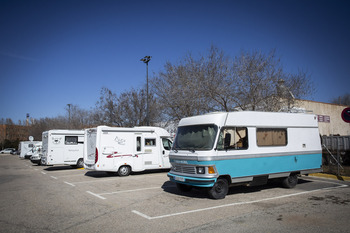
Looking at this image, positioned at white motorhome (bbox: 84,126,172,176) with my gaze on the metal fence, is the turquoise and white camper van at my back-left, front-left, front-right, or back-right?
front-right

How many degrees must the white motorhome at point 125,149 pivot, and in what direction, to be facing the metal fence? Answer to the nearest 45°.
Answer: approximately 45° to its right

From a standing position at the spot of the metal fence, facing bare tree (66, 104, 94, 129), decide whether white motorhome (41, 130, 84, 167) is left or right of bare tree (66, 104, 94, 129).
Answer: left

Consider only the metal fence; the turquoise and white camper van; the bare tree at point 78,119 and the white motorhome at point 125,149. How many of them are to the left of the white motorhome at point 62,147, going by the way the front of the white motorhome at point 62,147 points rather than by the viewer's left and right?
1

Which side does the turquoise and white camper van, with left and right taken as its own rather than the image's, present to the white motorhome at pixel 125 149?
right

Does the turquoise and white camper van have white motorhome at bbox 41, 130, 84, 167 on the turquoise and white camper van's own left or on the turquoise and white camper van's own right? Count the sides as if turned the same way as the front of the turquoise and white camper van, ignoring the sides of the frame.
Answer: on the turquoise and white camper van's own right

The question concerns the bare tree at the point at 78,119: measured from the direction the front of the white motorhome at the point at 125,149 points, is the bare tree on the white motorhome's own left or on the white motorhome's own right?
on the white motorhome's own left

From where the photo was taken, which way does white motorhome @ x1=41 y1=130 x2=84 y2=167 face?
to the viewer's right

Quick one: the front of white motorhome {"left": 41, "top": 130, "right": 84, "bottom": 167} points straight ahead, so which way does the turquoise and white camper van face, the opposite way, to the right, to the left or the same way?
the opposite way

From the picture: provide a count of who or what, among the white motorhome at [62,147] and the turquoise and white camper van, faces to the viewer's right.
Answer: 1

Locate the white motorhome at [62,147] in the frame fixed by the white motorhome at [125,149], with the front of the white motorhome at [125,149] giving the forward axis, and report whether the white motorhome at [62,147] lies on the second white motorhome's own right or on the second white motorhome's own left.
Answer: on the second white motorhome's own left

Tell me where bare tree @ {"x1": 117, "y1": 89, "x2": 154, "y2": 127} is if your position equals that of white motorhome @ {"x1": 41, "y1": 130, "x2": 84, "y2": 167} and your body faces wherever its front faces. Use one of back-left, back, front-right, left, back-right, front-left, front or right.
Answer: front-left

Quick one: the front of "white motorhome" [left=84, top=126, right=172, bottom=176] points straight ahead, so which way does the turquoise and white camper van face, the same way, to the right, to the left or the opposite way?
the opposite way

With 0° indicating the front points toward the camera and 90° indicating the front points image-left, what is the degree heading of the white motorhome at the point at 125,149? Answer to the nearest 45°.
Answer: approximately 225°

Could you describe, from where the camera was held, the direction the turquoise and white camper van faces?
facing the viewer and to the left of the viewer

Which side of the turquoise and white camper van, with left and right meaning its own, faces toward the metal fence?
back

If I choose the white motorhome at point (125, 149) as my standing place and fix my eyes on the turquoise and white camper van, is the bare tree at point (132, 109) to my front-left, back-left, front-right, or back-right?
back-left
